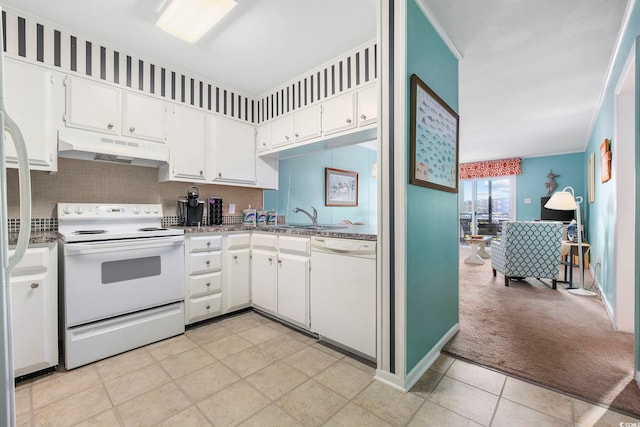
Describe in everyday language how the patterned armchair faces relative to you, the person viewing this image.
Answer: facing away from the viewer and to the left of the viewer

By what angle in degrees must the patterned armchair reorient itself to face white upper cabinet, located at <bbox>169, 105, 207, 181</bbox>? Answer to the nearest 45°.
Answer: approximately 90° to its left

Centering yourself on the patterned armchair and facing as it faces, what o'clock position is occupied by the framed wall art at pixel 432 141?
The framed wall art is roughly at 8 o'clock from the patterned armchair.

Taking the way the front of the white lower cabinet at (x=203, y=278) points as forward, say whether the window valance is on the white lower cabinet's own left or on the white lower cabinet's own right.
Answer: on the white lower cabinet's own left

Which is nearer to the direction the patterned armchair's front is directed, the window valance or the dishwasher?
the window valance

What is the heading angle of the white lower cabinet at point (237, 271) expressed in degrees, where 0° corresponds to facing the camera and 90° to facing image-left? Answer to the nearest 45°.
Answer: approximately 315°

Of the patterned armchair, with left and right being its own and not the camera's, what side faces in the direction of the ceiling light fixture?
back

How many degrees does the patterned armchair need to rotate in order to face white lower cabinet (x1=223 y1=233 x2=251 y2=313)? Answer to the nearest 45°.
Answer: approximately 90° to its left

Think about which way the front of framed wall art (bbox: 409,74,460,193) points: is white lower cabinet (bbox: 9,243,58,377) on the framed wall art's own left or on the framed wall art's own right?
on the framed wall art's own right
